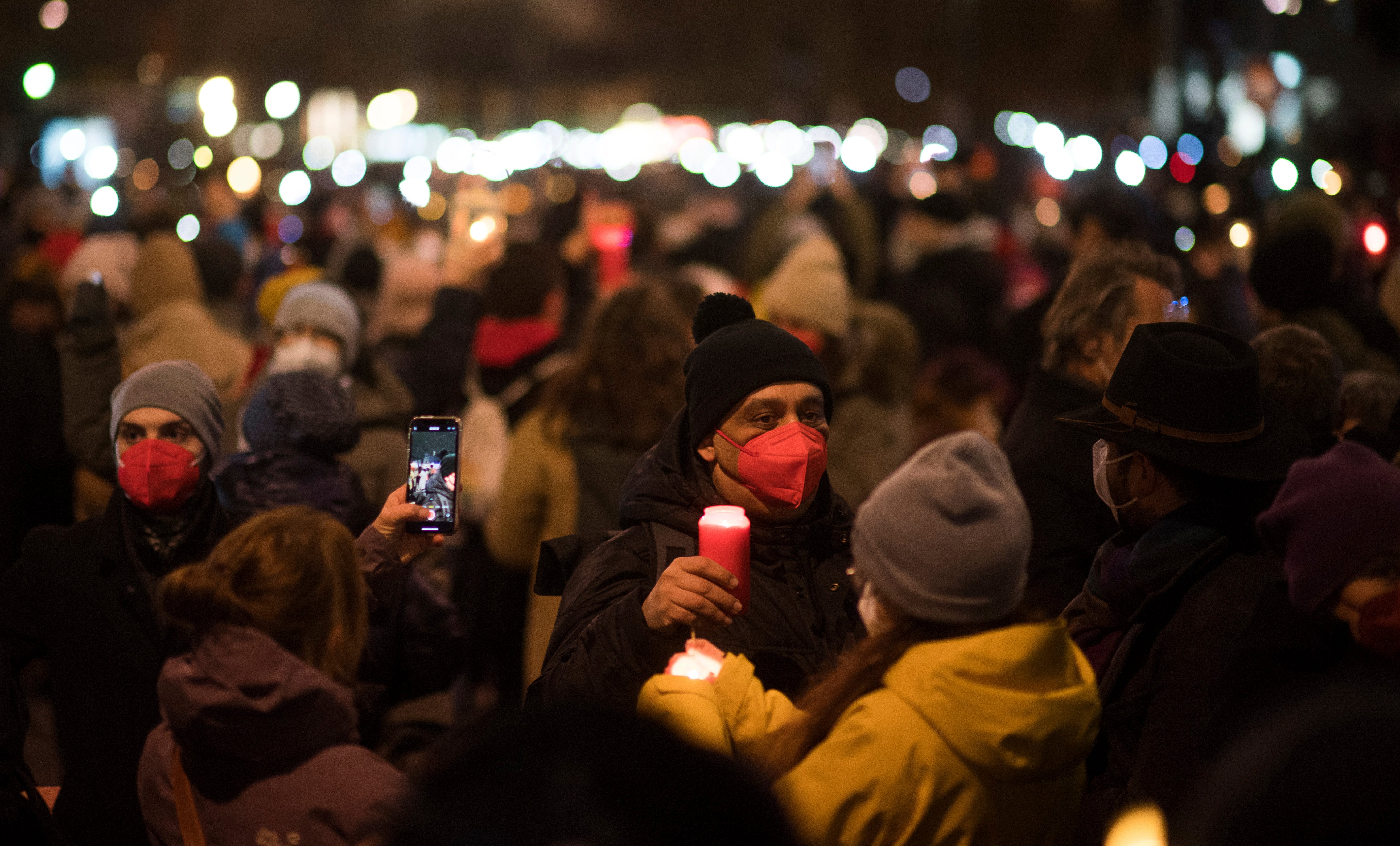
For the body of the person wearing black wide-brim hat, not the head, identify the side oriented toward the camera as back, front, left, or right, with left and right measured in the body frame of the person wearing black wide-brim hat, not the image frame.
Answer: left

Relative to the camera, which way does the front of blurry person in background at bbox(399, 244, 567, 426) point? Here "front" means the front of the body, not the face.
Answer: away from the camera

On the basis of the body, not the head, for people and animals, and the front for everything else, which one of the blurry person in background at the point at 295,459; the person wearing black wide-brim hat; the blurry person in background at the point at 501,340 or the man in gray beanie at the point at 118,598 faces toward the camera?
the man in gray beanie

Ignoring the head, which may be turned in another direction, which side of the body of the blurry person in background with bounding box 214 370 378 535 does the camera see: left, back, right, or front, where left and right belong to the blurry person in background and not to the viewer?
back

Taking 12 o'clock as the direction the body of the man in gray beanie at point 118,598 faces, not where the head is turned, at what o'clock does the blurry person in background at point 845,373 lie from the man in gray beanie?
The blurry person in background is roughly at 8 o'clock from the man in gray beanie.

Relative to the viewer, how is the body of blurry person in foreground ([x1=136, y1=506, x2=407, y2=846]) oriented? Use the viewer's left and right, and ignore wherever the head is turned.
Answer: facing away from the viewer and to the right of the viewer

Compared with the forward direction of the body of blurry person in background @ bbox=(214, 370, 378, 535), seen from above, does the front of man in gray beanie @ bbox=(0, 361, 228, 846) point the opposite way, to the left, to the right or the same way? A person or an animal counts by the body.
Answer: the opposite way

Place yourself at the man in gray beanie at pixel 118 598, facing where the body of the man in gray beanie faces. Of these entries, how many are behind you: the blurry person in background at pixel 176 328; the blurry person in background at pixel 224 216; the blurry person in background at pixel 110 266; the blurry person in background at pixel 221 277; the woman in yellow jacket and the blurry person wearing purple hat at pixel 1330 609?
4

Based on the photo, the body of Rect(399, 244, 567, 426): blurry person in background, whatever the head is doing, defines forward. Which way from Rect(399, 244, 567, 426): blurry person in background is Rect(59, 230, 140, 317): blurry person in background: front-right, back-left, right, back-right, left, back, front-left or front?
front-left

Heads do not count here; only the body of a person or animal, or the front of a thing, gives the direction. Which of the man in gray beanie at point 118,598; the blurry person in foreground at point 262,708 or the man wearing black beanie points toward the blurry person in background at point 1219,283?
the blurry person in foreground at point 262,708

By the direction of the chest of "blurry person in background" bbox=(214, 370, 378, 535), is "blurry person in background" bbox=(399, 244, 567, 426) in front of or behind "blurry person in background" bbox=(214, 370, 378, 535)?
in front
